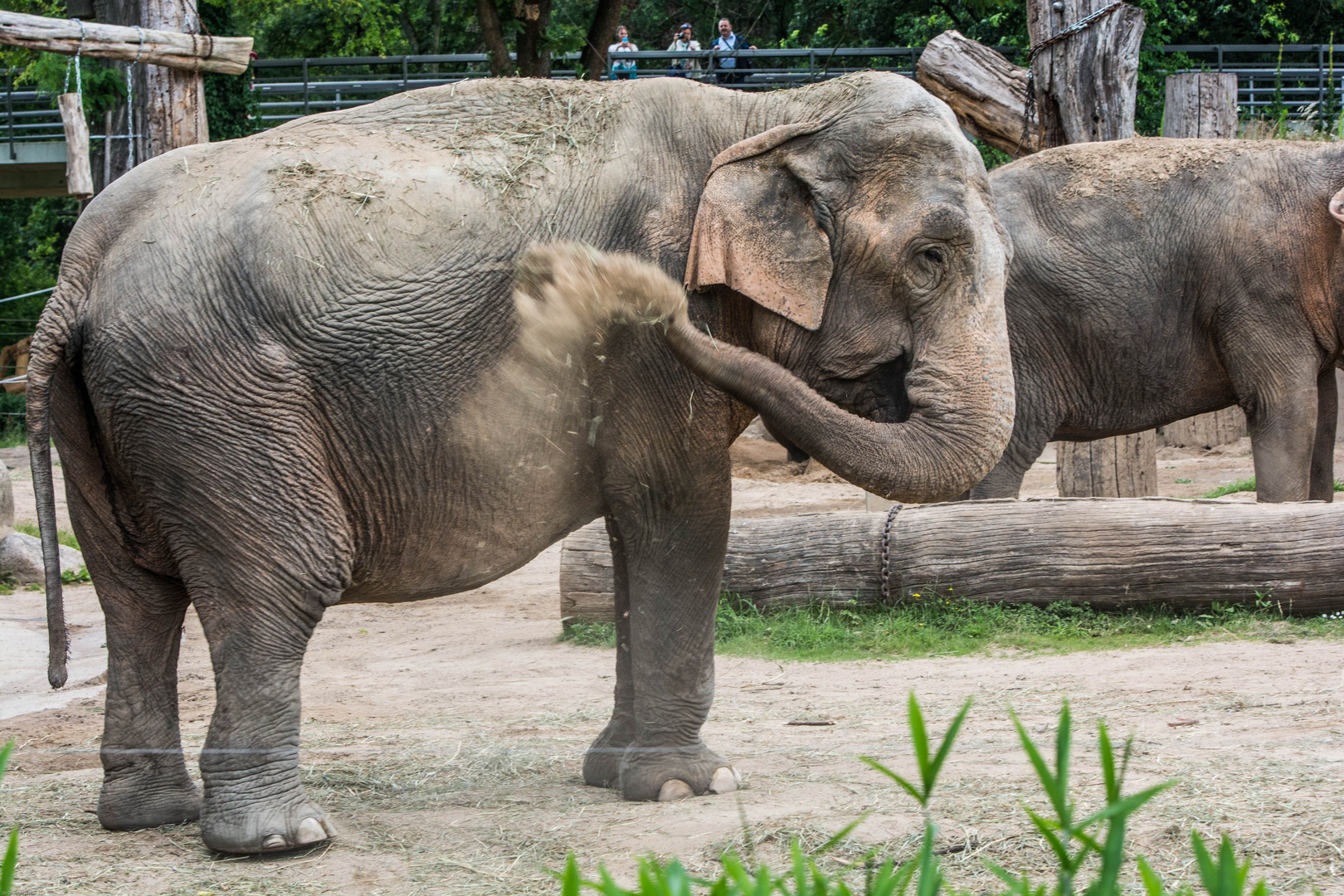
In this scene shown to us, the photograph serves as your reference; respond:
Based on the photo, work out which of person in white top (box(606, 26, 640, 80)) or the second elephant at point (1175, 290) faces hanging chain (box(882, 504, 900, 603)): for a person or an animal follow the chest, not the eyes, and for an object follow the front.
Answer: the person in white top

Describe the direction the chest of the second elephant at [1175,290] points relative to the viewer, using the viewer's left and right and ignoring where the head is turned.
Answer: facing to the right of the viewer

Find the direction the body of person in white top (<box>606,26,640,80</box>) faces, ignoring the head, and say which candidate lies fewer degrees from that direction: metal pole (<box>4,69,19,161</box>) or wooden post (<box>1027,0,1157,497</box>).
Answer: the wooden post

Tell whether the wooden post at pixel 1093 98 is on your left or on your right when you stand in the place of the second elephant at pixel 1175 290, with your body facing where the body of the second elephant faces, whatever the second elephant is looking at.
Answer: on your left

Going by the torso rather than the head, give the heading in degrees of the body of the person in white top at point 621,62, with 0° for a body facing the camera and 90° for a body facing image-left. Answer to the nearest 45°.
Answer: approximately 0°

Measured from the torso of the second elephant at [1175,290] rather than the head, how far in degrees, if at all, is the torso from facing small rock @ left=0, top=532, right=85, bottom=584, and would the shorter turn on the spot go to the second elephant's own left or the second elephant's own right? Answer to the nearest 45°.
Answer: approximately 180°

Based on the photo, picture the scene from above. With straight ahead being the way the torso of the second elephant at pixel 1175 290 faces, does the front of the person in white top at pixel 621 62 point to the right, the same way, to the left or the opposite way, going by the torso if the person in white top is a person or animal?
to the right

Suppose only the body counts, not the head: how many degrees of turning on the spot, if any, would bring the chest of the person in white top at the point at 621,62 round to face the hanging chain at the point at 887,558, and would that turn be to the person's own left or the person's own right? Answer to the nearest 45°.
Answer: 0° — they already face it

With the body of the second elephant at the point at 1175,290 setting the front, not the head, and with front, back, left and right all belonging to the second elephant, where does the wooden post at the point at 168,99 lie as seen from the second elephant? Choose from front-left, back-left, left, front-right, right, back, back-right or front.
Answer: back

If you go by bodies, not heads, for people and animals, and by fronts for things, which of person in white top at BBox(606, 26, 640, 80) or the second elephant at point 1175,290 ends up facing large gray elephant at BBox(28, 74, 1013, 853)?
the person in white top

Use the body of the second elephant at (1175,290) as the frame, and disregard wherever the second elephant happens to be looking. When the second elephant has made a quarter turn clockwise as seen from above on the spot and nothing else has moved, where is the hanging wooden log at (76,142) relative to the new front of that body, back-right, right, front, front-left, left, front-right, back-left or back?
right
